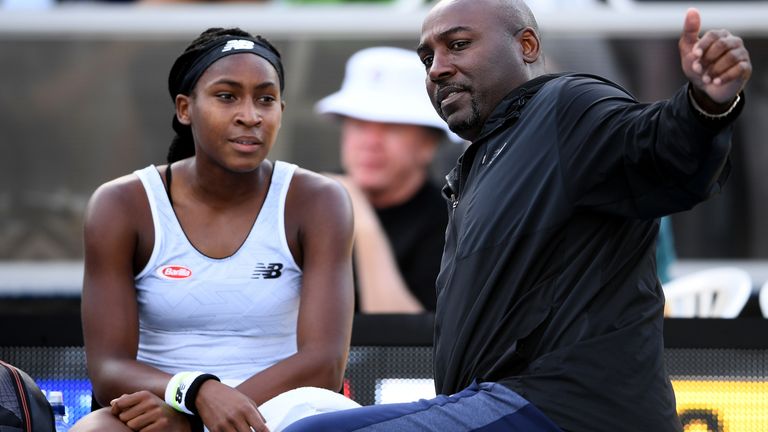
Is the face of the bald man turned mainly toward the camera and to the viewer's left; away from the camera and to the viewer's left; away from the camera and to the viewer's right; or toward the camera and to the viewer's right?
toward the camera and to the viewer's left

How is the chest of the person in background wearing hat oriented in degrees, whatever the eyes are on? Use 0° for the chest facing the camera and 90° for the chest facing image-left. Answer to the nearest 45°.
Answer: approximately 45°

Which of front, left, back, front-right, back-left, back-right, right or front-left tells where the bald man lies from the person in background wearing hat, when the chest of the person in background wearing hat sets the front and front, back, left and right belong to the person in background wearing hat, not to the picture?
front-left
